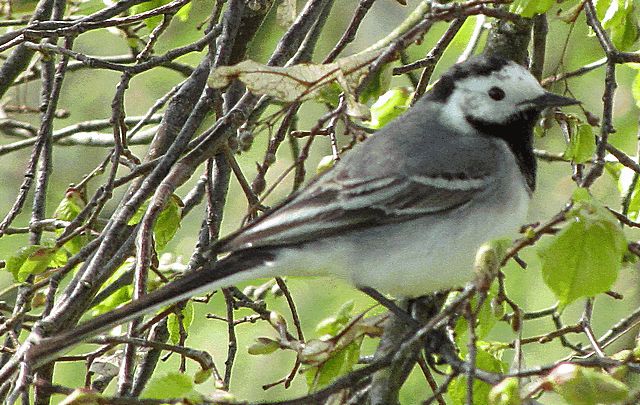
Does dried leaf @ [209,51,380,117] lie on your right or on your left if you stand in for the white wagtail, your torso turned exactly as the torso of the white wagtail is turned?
on your left

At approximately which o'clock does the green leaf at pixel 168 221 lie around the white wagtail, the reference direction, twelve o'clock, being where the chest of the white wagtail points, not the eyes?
The green leaf is roughly at 6 o'clock from the white wagtail.

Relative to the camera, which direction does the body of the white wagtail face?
to the viewer's right
